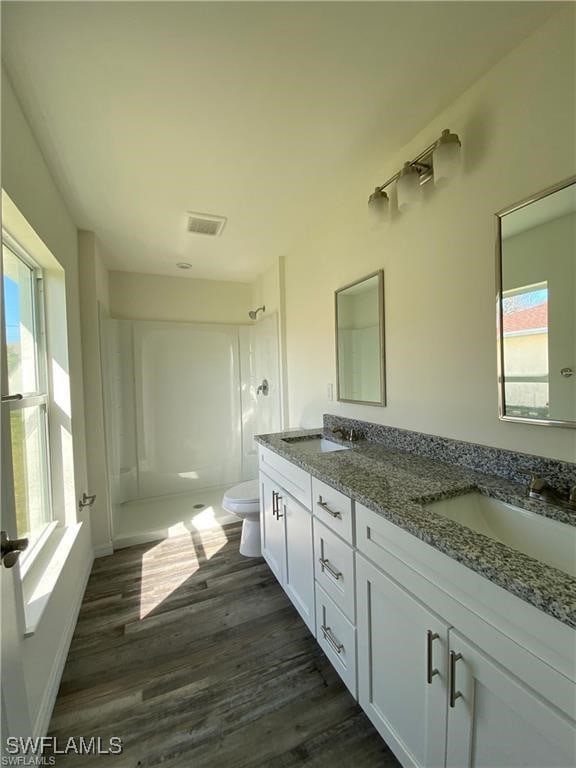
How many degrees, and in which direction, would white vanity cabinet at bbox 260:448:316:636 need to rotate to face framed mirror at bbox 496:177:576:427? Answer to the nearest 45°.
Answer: approximately 135° to its left

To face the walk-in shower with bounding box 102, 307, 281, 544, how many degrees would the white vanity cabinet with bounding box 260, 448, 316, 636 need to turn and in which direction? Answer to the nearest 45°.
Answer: approximately 45° to its right

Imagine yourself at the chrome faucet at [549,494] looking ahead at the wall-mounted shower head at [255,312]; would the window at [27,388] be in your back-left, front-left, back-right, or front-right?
front-left

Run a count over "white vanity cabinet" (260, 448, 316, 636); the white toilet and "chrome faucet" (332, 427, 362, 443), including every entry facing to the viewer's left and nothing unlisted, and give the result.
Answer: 3

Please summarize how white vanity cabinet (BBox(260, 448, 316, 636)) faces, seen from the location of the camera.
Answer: facing to the left of the viewer

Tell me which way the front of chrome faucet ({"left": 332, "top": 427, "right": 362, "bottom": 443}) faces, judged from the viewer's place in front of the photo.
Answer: facing to the left of the viewer

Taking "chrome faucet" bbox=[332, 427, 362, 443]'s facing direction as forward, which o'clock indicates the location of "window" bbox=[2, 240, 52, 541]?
The window is roughly at 11 o'clock from the chrome faucet.

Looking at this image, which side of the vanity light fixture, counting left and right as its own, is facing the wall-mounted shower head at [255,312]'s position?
right

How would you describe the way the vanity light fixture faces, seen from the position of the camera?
facing the viewer and to the left of the viewer

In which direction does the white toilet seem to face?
to the viewer's left

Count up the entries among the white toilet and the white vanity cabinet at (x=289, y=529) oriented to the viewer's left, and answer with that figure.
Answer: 2

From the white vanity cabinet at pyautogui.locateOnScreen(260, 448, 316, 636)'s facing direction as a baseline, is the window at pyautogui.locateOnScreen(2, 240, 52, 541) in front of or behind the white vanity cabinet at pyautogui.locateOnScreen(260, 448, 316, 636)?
in front
